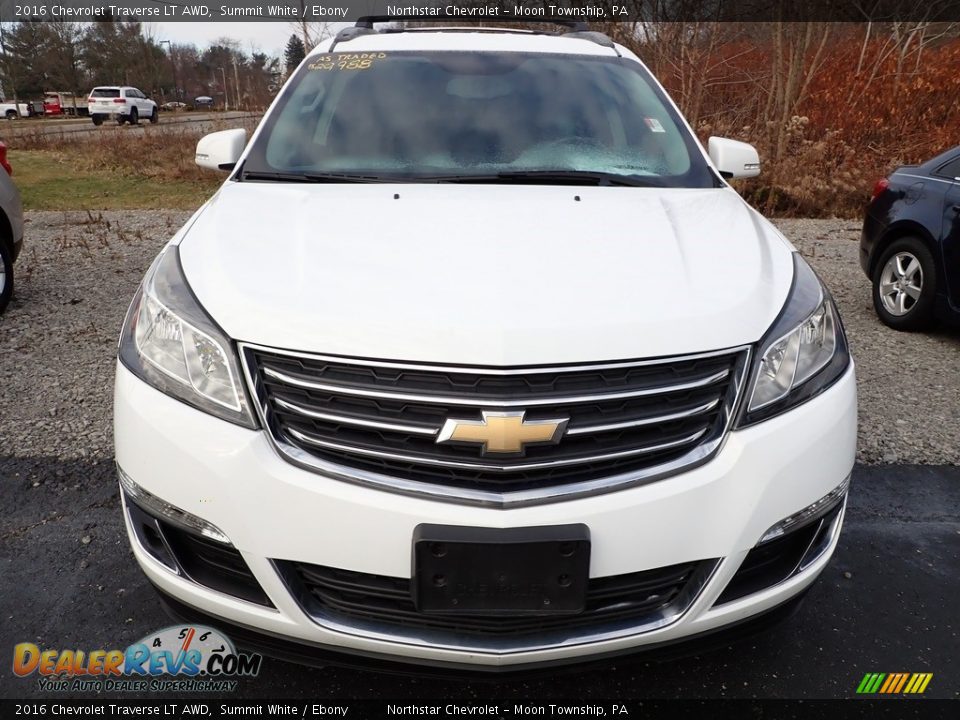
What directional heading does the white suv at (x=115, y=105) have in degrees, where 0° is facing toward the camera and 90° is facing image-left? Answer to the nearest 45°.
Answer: approximately 225°

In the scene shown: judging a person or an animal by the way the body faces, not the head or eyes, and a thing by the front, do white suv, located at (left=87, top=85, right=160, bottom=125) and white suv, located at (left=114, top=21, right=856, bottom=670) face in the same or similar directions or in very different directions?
very different directions

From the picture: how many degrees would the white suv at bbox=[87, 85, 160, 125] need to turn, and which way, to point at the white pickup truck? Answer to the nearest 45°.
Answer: approximately 45° to its left

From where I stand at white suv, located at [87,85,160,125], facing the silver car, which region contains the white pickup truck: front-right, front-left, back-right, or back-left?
back-right

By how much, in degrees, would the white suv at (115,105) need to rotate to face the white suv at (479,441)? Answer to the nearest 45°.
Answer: approximately 135° to its right

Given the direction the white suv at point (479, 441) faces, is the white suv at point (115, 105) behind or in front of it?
behind

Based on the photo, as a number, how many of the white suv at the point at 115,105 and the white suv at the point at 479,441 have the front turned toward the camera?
1

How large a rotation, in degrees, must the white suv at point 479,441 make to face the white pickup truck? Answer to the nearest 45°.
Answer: approximately 135° to its right

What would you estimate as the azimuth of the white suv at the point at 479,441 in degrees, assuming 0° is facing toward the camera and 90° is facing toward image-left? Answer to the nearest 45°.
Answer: approximately 0°

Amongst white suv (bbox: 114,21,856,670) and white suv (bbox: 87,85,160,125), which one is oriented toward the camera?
white suv (bbox: 114,21,856,670)
